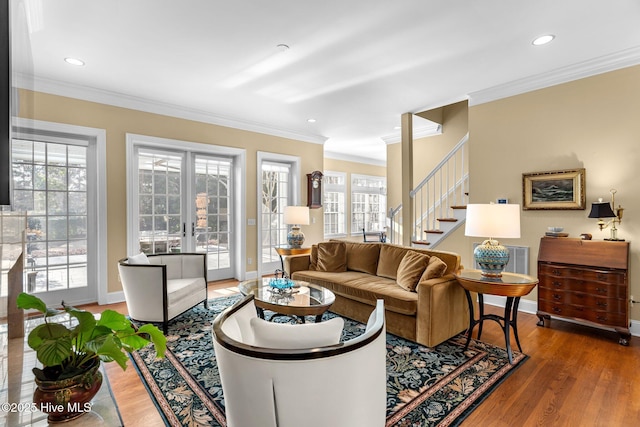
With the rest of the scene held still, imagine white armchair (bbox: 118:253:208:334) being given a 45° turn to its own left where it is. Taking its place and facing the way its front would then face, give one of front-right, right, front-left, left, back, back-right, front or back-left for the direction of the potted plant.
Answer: right

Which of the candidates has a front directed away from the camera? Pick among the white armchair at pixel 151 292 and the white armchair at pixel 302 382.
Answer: the white armchair at pixel 302 382

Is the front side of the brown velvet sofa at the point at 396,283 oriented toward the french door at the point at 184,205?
no

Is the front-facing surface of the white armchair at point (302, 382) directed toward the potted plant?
no

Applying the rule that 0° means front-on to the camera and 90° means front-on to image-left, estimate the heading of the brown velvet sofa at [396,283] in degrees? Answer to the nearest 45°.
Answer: approximately 45°

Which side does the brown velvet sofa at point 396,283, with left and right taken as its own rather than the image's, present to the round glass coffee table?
front

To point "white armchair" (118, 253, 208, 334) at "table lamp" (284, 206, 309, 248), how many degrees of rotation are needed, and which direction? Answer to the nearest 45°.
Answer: approximately 90° to its left

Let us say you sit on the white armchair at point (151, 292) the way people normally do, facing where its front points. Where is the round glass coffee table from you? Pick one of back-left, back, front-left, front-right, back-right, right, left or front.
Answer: front

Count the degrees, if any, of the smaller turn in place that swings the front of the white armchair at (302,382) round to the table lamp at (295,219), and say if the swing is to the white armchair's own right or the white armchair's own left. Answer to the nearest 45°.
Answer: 0° — it already faces it

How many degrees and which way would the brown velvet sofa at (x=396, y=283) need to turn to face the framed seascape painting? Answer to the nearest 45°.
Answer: approximately 135° to its left

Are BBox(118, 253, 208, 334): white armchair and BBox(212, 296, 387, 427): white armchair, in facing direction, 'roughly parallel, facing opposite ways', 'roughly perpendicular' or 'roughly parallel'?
roughly perpendicular

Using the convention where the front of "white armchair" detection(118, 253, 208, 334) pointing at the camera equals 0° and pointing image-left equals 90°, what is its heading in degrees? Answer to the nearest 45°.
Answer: approximately 315°

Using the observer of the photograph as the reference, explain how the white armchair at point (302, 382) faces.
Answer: facing away from the viewer

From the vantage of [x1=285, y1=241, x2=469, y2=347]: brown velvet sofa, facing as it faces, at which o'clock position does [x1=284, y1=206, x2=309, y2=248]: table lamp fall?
The table lamp is roughly at 3 o'clock from the brown velvet sofa.

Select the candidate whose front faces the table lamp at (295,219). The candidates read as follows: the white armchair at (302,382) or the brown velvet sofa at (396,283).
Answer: the white armchair

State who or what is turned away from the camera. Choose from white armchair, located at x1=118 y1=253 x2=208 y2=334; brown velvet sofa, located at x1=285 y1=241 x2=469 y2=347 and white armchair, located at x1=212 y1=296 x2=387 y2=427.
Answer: white armchair, located at x1=212 y1=296 x2=387 y2=427

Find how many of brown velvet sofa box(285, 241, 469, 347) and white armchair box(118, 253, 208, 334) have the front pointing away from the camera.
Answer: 0

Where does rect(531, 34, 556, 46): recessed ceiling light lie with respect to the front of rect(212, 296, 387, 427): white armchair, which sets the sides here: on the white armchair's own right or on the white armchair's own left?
on the white armchair's own right

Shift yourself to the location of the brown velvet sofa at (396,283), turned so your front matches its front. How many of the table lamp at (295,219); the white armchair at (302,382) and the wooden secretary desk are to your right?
1

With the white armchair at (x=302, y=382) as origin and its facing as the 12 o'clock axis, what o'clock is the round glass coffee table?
The round glass coffee table is roughly at 12 o'clock from the white armchair.

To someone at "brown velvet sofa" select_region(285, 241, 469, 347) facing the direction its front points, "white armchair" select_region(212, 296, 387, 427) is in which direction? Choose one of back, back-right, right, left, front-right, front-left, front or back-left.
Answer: front-left

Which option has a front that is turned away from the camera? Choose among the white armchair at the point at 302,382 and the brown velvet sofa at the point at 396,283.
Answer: the white armchair
